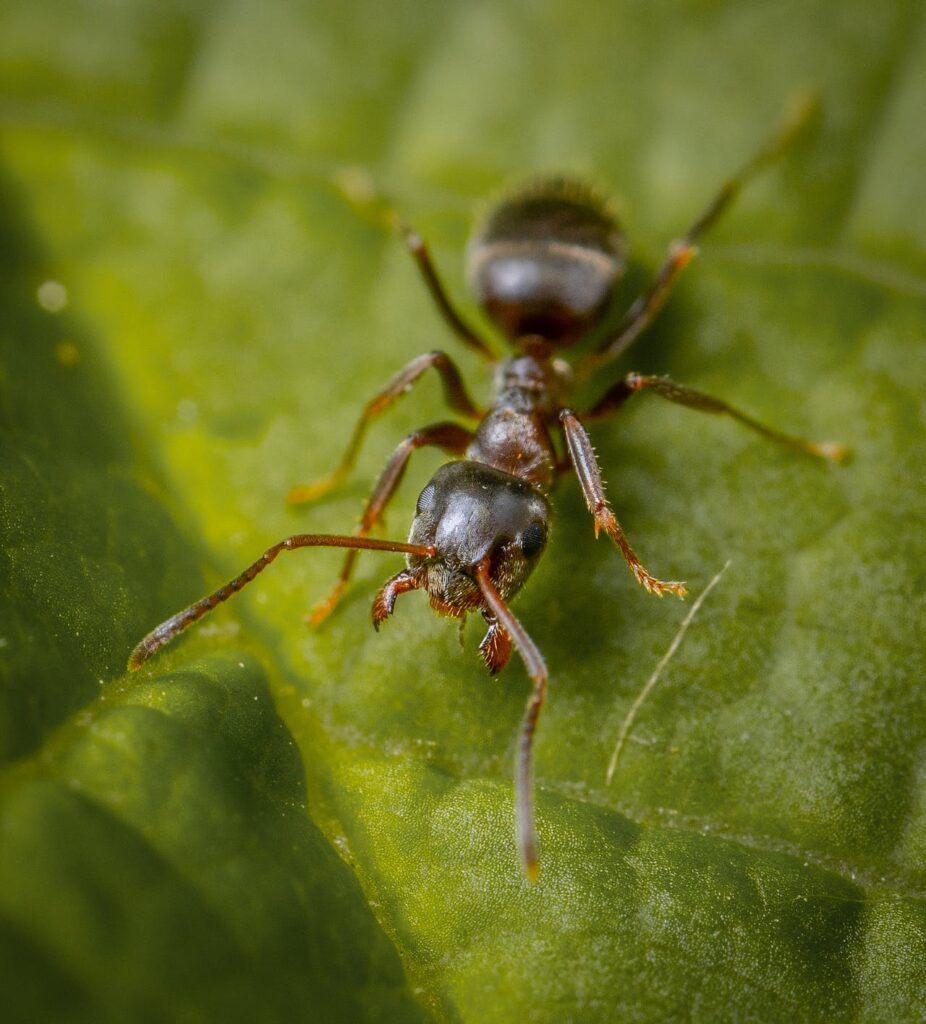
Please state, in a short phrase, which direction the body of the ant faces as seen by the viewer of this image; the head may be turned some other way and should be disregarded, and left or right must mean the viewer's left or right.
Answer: facing the viewer
